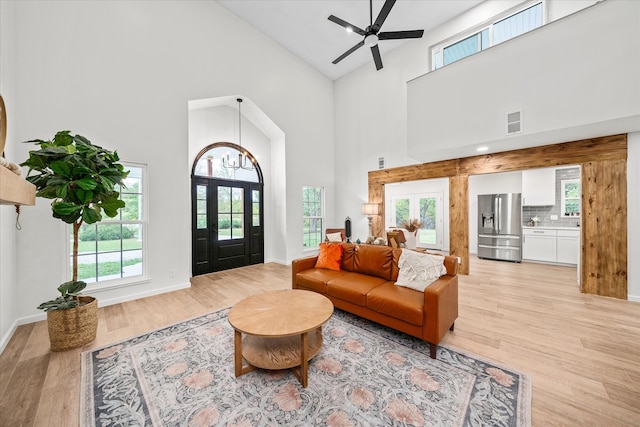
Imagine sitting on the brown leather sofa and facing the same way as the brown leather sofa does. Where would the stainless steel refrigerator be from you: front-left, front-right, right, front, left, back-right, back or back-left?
back

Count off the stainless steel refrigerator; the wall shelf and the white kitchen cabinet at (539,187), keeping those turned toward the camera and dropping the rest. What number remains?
2

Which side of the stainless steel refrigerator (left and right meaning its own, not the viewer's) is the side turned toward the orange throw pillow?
front

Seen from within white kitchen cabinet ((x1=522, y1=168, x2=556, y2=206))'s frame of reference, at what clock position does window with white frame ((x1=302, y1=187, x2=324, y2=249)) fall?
The window with white frame is roughly at 2 o'clock from the white kitchen cabinet.

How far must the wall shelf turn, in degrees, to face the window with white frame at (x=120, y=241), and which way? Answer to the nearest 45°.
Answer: approximately 90° to its left

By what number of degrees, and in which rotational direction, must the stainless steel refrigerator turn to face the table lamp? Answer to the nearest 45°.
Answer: approximately 45° to its right

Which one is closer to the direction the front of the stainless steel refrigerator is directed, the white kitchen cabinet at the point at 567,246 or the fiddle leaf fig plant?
the fiddle leaf fig plant

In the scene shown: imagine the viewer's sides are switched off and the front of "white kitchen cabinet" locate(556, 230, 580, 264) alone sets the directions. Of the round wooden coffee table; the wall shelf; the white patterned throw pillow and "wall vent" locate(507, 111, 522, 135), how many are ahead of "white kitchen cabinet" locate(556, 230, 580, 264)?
4

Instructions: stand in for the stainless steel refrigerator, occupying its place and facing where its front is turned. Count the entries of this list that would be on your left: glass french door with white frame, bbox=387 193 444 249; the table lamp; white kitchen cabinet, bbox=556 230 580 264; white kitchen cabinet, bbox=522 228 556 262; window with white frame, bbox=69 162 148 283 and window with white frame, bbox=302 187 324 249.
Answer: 2

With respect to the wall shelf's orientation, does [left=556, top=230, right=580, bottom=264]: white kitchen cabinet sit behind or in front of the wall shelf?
in front

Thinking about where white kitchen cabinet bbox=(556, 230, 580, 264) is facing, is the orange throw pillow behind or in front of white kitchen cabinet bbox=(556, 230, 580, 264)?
in front

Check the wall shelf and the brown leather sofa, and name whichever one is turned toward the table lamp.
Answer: the wall shelf

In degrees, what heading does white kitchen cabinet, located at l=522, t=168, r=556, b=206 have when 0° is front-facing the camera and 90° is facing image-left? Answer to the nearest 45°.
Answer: approximately 0°

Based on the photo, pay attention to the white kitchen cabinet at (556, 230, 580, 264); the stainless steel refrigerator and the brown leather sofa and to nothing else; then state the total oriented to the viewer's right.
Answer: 0

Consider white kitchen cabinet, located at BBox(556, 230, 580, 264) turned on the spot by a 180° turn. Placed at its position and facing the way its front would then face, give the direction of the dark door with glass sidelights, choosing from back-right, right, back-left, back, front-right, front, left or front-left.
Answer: back-left

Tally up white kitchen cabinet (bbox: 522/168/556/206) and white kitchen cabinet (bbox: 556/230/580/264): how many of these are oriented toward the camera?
2

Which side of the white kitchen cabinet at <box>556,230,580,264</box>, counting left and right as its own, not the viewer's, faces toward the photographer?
front

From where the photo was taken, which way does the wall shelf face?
to the viewer's right
